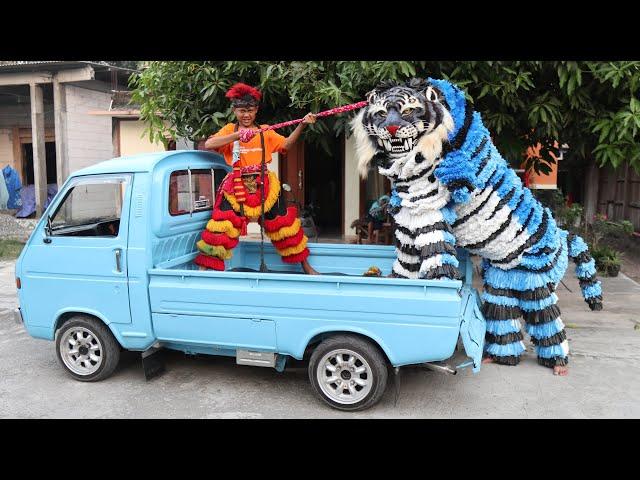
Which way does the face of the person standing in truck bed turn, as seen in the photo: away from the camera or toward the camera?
toward the camera

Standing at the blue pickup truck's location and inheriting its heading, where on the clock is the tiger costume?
The tiger costume is roughly at 6 o'clock from the blue pickup truck.

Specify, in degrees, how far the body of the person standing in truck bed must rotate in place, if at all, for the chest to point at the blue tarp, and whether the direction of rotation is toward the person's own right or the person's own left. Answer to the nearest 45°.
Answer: approximately 135° to the person's own right

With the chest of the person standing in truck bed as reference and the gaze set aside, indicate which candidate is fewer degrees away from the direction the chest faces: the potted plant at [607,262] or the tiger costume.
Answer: the tiger costume

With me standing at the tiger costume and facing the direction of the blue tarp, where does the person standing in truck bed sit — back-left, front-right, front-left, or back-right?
front-left

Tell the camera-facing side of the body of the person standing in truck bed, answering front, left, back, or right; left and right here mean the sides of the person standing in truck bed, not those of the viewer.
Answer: front

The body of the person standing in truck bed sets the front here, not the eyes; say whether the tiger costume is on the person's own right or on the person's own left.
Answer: on the person's own left

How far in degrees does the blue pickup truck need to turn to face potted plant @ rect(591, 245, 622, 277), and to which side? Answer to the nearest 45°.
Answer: approximately 135° to its right

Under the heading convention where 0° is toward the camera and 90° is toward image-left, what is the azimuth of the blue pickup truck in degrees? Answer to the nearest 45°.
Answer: approximately 90°
